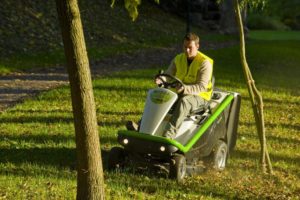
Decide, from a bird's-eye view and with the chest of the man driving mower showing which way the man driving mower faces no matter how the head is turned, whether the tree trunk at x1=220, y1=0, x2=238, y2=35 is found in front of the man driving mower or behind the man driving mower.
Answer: behind

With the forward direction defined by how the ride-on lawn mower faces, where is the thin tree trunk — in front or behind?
behind

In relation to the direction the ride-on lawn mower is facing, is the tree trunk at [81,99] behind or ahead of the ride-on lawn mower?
ahead

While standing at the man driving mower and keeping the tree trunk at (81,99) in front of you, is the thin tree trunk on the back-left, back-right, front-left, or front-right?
back-left

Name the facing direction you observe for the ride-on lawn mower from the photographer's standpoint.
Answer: facing the viewer and to the left of the viewer

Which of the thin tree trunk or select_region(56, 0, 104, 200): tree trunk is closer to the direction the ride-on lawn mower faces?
the tree trunk

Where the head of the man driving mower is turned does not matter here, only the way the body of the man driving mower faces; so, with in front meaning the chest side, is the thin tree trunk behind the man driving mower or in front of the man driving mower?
behind
